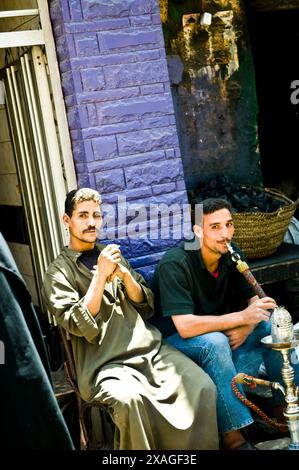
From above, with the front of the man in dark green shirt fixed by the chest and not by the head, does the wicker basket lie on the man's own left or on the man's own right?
on the man's own left

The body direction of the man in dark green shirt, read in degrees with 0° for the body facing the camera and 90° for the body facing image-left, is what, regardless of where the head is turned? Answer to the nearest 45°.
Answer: approximately 315°
